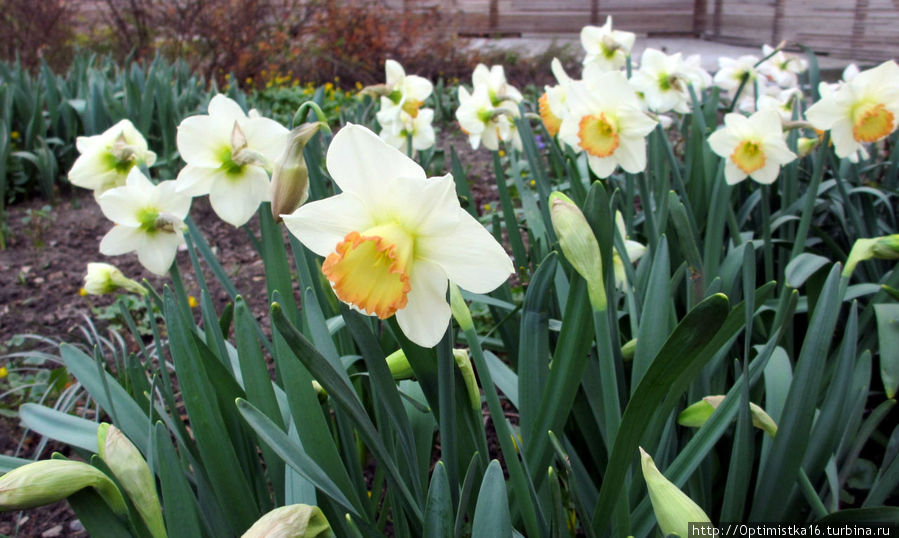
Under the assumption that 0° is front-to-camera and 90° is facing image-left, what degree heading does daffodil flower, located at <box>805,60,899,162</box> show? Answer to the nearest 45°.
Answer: approximately 315°

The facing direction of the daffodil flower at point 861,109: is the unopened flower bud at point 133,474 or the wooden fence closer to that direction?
the unopened flower bud

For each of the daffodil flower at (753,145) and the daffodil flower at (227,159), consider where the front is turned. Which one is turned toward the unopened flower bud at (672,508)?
the daffodil flower at (753,145)
